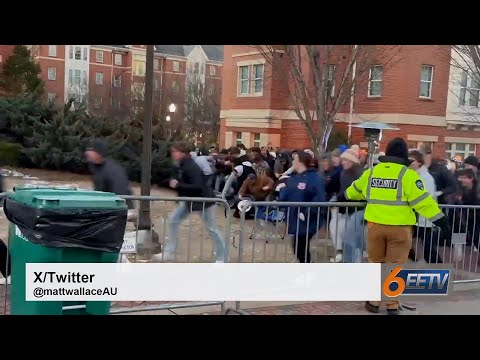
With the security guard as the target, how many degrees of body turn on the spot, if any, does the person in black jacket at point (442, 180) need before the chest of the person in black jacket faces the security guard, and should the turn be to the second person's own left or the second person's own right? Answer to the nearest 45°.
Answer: approximately 90° to the second person's own left

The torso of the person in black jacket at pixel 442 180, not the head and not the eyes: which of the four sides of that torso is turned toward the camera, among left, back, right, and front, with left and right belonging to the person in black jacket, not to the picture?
left

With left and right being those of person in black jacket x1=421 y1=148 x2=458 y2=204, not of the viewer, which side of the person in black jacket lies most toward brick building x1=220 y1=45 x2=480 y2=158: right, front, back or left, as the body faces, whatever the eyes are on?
right

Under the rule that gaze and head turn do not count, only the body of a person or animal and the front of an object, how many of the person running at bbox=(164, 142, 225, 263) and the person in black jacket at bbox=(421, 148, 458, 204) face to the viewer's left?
2

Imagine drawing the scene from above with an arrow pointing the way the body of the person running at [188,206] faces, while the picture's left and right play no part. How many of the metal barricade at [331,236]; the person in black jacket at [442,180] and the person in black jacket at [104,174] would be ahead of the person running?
1

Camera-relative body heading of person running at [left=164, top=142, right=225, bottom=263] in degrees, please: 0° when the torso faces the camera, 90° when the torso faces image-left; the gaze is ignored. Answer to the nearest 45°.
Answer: approximately 90°

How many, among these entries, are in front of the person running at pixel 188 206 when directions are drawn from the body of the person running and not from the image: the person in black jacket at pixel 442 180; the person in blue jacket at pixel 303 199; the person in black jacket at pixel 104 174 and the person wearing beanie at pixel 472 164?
1

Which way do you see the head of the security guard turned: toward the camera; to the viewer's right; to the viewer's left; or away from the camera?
away from the camera

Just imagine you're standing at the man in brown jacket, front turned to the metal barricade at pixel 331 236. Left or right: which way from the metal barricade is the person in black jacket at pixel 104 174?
right
